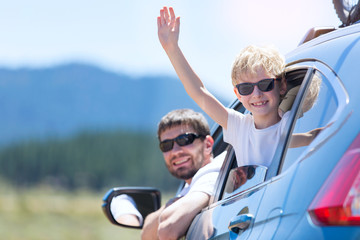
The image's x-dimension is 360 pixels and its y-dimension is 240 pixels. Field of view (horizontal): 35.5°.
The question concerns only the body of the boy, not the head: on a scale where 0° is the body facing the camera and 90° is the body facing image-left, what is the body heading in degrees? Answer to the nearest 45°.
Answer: approximately 0°

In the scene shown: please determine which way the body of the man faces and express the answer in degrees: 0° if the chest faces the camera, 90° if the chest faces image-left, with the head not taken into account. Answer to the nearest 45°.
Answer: approximately 45°

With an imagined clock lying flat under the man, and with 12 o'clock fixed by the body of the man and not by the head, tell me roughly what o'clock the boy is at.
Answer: The boy is roughly at 10 o'clock from the man.

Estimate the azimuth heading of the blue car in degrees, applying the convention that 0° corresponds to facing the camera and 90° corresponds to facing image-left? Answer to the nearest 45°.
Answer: approximately 135°
